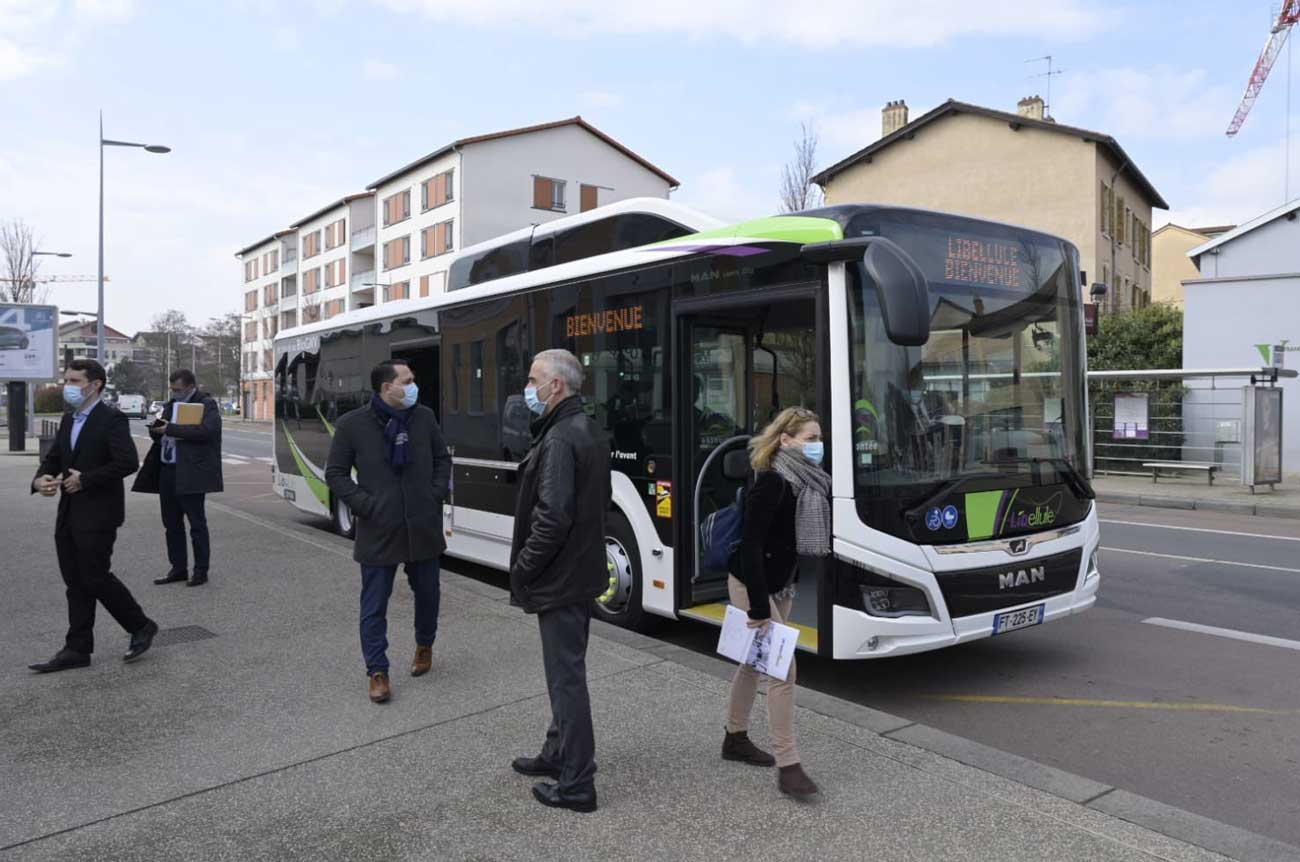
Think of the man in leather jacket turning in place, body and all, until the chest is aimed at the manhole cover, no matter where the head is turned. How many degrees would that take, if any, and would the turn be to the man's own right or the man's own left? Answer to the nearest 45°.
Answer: approximately 45° to the man's own right

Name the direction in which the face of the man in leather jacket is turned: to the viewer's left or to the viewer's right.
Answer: to the viewer's left

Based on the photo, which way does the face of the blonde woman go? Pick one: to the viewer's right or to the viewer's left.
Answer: to the viewer's right

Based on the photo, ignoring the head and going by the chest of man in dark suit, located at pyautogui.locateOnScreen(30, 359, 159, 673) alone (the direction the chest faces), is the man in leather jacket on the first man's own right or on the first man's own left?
on the first man's own left

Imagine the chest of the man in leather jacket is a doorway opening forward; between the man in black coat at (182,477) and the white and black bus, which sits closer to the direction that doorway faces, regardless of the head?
the man in black coat

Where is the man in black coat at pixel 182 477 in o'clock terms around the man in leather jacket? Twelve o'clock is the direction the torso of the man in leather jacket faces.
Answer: The man in black coat is roughly at 2 o'clock from the man in leather jacket.

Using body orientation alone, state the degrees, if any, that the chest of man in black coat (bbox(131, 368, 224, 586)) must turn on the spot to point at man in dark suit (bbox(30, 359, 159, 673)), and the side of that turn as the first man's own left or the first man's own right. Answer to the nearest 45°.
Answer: approximately 45° to the first man's own left

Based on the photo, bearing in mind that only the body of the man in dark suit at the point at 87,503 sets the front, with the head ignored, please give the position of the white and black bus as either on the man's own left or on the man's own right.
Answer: on the man's own left

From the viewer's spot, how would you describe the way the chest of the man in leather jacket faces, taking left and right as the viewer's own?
facing to the left of the viewer

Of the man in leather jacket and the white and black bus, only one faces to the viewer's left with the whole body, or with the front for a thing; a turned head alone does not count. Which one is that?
the man in leather jacket

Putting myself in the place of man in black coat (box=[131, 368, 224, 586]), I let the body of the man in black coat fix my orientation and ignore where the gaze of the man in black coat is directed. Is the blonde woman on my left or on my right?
on my left

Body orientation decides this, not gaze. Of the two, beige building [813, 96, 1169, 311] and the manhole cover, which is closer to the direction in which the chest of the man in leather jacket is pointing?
the manhole cover
